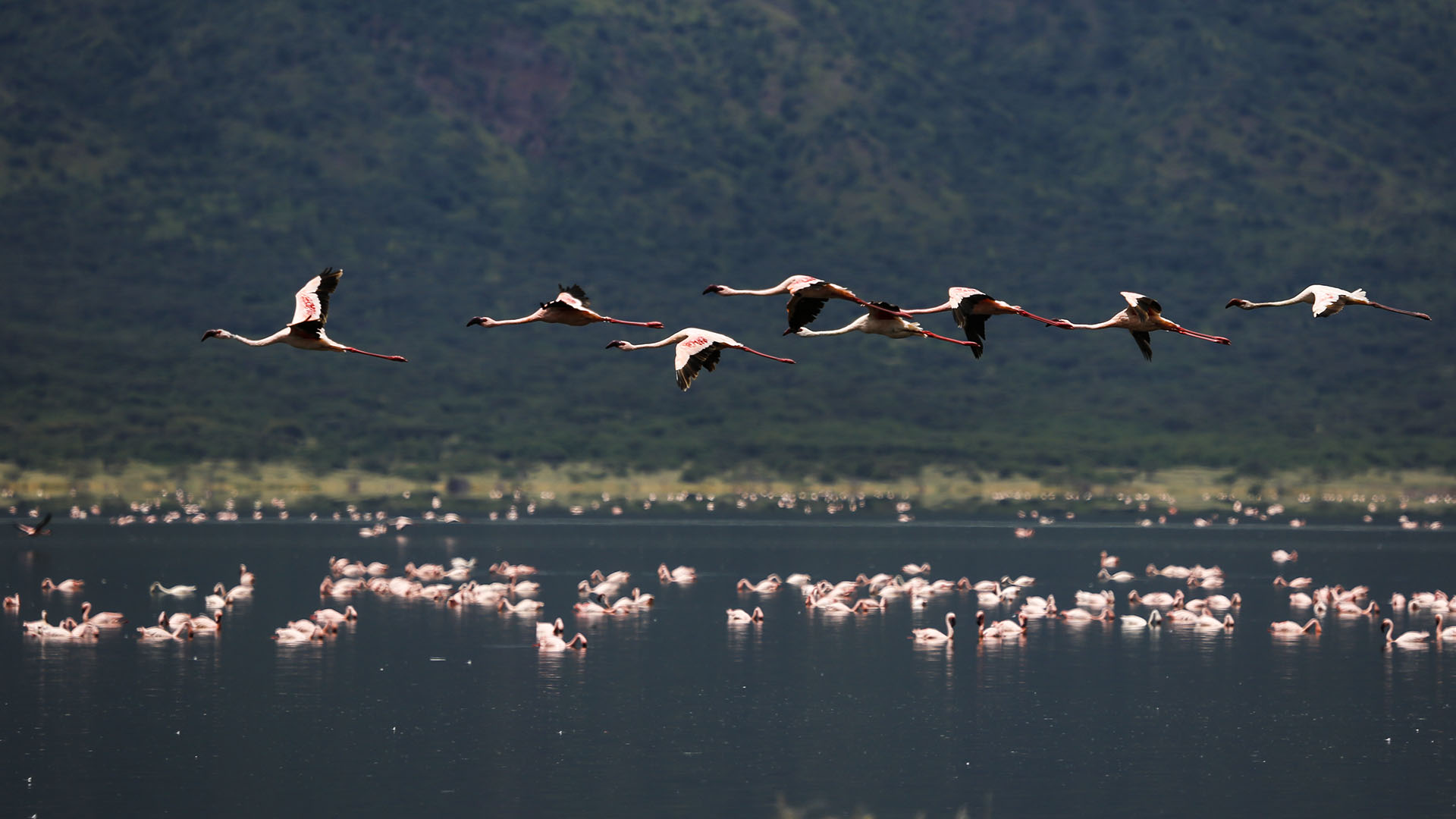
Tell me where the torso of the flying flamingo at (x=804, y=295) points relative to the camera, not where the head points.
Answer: to the viewer's left

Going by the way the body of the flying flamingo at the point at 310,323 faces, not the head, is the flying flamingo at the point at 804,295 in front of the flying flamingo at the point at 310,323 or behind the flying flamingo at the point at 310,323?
behind

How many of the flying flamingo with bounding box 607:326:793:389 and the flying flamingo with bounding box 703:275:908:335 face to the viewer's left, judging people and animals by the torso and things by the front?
2

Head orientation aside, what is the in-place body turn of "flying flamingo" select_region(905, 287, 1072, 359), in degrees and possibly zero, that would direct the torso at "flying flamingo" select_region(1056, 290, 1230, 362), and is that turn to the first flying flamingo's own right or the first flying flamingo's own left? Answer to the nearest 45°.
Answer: approximately 180°

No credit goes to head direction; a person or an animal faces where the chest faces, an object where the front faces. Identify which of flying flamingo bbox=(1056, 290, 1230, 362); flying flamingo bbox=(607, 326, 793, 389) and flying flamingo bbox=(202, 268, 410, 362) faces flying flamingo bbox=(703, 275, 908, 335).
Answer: flying flamingo bbox=(1056, 290, 1230, 362)

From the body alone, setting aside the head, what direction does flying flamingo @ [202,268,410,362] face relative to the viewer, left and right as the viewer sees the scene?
facing to the left of the viewer

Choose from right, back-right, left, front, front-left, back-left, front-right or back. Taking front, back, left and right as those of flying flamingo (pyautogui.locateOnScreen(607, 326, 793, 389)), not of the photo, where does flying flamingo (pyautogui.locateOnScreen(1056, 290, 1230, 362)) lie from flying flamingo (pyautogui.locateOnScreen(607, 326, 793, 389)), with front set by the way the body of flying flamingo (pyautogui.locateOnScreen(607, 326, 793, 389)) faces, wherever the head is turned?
back

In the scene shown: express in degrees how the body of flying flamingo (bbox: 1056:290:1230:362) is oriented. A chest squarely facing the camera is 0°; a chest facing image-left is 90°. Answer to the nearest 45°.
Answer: approximately 90°

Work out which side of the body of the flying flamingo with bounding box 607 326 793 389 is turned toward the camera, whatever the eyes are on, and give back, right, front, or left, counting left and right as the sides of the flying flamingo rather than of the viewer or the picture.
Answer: left

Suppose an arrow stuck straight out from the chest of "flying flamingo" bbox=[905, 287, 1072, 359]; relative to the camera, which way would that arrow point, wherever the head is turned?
to the viewer's left
